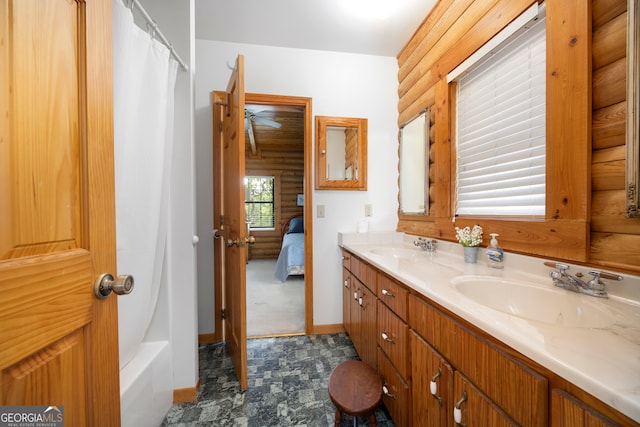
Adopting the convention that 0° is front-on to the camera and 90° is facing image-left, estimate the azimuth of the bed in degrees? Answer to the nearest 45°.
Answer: approximately 0°

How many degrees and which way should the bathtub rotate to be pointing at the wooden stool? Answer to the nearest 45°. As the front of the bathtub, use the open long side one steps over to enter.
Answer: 0° — it already faces it

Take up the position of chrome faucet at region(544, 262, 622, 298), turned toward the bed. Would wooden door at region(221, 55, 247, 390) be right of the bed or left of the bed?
left

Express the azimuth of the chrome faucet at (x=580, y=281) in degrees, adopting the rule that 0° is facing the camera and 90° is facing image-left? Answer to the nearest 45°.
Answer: approximately 45°

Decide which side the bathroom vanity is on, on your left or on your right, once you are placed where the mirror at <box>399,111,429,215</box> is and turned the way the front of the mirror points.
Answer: on your left

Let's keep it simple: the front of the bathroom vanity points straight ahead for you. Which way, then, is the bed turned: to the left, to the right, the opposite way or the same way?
to the left

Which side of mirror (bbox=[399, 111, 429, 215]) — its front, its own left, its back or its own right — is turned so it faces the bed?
right

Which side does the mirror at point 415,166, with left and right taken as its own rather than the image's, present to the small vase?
left

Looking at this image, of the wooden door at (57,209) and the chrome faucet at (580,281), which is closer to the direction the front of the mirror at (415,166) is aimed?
the wooden door

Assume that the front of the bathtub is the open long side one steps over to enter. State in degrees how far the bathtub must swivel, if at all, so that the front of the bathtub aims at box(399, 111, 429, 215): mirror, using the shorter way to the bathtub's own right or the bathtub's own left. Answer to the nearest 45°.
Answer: approximately 45° to the bathtub's own left

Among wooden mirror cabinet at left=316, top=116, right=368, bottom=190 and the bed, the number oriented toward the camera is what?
2

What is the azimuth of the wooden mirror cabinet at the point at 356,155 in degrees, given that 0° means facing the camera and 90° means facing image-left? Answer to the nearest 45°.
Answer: approximately 0°

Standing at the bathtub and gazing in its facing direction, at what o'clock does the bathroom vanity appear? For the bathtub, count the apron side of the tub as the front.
The bathroom vanity is roughly at 12 o'clock from the bathtub.

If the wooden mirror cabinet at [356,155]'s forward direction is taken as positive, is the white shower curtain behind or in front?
in front
